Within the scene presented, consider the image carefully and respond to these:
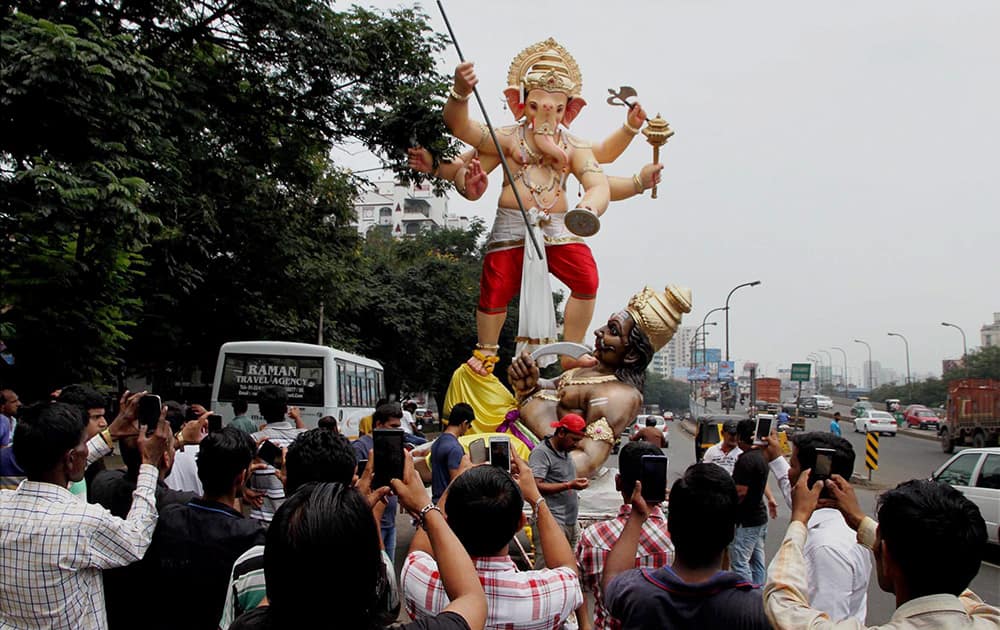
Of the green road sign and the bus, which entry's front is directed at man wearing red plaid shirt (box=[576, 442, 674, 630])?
the green road sign

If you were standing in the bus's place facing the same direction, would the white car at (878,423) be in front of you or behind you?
in front

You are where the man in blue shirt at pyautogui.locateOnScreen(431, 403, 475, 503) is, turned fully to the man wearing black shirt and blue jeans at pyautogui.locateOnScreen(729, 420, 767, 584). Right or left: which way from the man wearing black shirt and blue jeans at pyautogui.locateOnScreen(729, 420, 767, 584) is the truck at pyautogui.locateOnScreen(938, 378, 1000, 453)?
left

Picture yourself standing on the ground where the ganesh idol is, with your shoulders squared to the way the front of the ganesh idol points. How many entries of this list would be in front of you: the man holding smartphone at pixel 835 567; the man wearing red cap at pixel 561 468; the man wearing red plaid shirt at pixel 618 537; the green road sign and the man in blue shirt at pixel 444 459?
4

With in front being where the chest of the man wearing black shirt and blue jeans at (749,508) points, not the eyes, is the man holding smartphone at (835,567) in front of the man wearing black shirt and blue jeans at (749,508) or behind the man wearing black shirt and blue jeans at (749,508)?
behind

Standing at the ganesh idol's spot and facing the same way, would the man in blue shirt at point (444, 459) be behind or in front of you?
in front

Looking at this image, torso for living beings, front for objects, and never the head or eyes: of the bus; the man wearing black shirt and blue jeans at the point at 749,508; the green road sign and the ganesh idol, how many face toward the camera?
2

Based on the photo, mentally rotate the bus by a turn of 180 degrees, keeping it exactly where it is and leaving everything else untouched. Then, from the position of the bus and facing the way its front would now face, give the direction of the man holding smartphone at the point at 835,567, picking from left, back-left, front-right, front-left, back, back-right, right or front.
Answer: front-left

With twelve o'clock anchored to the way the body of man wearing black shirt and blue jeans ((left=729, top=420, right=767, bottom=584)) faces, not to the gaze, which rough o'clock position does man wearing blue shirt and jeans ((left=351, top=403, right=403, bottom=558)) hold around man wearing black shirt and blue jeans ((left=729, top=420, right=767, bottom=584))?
man wearing blue shirt and jeans ((left=351, top=403, right=403, bottom=558)) is roughly at 10 o'clock from man wearing black shirt and blue jeans ((left=729, top=420, right=767, bottom=584)).

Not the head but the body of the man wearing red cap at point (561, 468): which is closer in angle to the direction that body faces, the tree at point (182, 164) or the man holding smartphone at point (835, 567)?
the man holding smartphone

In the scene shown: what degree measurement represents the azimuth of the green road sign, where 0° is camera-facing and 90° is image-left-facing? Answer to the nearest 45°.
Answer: approximately 0°

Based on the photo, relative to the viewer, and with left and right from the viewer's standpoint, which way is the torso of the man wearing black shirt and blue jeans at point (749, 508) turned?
facing away from the viewer and to the left of the viewer

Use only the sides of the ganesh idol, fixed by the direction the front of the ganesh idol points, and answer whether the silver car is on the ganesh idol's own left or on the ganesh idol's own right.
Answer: on the ganesh idol's own left
